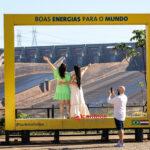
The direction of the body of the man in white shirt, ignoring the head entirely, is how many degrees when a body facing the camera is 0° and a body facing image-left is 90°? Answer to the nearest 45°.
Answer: approximately 135°

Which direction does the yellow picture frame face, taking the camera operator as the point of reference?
facing the viewer

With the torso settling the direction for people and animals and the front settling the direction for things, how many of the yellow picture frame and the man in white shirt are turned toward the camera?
1

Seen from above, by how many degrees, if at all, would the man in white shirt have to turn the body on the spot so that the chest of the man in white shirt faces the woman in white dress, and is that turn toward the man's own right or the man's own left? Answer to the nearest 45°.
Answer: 0° — they already face them

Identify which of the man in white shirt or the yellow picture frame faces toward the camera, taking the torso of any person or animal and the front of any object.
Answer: the yellow picture frame
